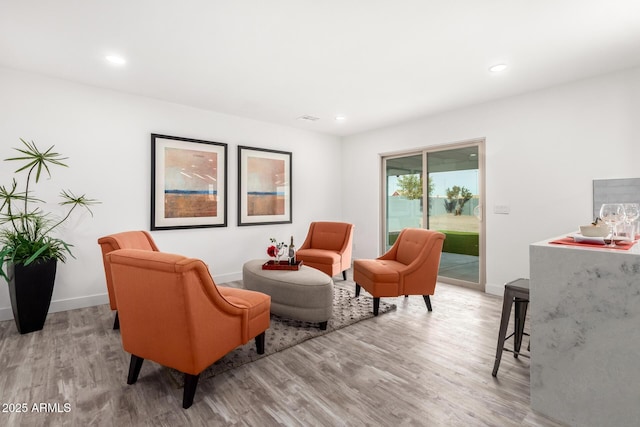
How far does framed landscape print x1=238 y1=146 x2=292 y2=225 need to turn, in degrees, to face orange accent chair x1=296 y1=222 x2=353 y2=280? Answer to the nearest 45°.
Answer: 0° — it already faces it

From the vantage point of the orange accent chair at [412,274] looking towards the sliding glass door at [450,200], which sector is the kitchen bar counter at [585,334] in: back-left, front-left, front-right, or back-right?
back-right

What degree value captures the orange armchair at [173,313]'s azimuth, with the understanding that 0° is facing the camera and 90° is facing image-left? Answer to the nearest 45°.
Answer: approximately 225°

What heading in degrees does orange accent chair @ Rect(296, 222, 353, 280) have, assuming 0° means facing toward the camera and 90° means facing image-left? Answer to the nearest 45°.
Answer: approximately 45°

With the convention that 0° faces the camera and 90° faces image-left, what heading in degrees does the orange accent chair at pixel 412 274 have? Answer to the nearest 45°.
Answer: approximately 45°

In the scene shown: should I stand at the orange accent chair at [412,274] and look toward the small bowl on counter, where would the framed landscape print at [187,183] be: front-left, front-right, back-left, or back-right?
back-right

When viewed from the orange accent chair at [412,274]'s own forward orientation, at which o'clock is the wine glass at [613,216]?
The wine glass is roughly at 9 o'clock from the orange accent chair.

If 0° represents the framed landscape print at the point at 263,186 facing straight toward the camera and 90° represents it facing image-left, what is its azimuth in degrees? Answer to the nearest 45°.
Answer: approximately 315°

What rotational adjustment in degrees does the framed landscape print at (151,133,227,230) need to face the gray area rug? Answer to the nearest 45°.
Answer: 0° — it already faces it
